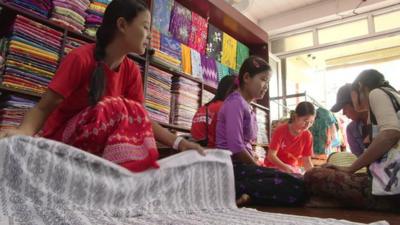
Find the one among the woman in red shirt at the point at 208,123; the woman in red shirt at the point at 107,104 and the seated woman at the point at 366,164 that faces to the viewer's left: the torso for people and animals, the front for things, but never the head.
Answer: the seated woman

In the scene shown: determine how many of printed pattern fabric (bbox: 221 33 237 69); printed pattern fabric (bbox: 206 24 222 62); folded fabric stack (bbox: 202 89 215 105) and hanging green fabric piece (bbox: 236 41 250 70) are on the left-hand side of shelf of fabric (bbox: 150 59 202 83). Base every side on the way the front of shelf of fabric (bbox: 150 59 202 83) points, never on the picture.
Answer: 4

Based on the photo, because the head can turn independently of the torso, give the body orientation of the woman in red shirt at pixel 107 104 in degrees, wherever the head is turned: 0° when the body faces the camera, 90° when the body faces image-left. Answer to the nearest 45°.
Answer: approximately 315°

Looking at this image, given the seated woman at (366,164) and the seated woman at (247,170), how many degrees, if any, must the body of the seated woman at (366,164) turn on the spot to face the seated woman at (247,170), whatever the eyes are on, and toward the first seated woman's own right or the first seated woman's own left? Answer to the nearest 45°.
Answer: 0° — they already face them

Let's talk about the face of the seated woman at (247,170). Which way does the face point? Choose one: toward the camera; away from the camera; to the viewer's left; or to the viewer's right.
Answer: to the viewer's right

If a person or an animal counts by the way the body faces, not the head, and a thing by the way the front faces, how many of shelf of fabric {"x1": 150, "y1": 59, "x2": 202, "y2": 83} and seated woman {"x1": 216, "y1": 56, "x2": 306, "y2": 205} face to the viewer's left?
0

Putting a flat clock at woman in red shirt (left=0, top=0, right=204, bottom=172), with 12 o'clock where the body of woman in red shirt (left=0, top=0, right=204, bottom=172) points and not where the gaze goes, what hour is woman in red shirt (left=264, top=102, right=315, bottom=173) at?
woman in red shirt (left=264, top=102, right=315, bottom=173) is roughly at 9 o'clock from woman in red shirt (left=0, top=0, right=204, bottom=172).

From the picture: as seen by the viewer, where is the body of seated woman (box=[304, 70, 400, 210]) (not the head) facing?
to the viewer's left

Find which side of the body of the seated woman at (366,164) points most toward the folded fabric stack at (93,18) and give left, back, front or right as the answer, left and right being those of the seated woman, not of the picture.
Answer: front

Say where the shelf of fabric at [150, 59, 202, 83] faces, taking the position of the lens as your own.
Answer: facing the viewer and to the right of the viewer

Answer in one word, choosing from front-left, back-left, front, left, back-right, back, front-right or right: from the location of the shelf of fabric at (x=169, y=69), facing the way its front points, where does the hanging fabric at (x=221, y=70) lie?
left

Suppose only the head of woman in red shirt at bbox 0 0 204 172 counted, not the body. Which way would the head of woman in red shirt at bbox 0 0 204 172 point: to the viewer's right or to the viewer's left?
to the viewer's right

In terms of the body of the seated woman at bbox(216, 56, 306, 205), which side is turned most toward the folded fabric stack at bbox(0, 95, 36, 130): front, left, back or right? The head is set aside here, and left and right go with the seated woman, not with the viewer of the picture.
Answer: back

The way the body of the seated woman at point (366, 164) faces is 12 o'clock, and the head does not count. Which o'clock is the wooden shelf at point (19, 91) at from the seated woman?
The wooden shelf is roughly at 11 o'clock from the seated woman.

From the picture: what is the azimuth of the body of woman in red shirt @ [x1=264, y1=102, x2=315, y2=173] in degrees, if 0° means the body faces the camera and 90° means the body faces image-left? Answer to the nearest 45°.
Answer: approximately 315°
